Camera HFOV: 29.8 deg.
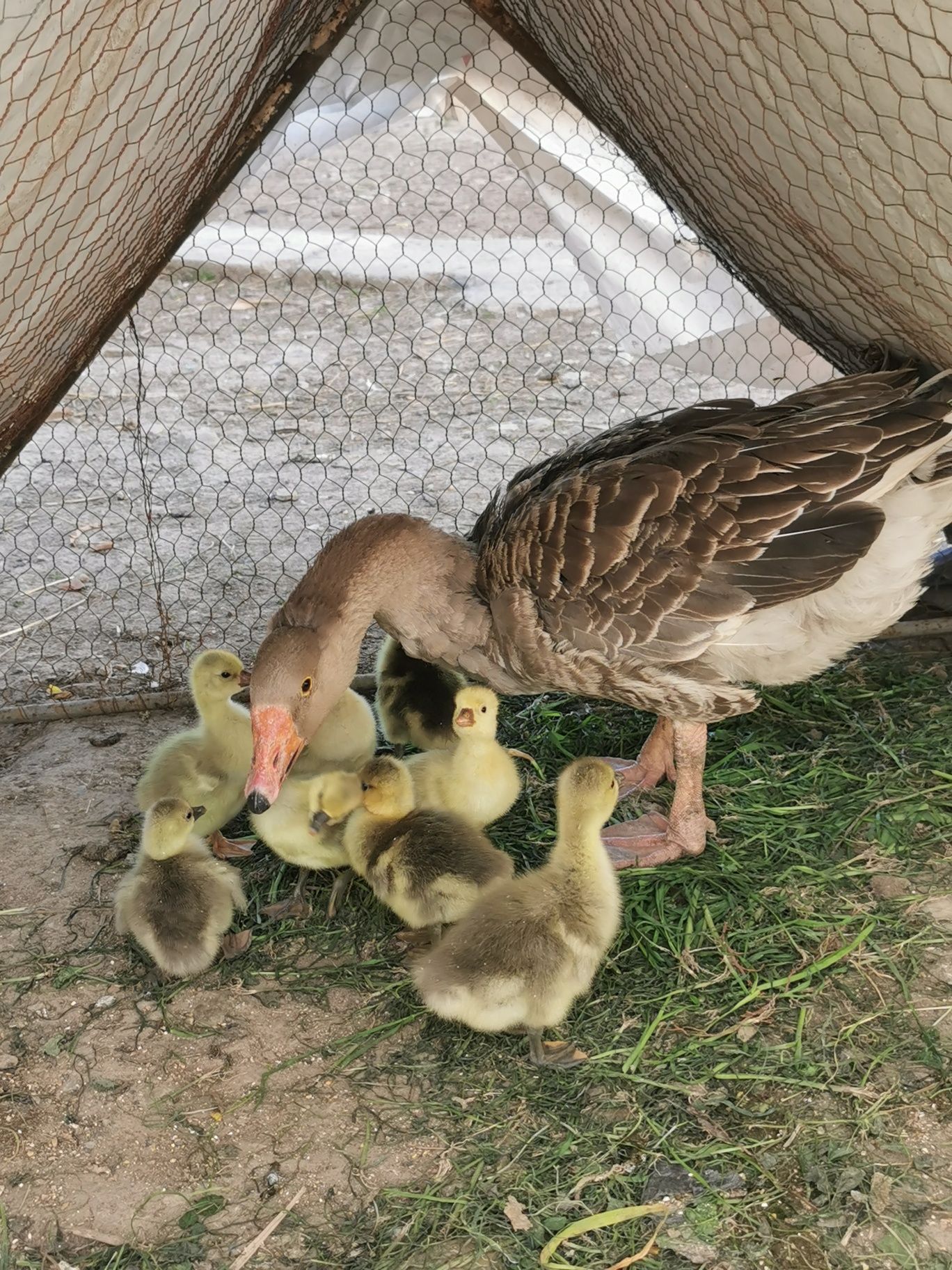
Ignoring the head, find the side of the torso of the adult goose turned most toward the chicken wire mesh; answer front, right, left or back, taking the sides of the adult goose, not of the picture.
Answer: right

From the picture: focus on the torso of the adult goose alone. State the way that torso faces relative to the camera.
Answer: to the viewer's left

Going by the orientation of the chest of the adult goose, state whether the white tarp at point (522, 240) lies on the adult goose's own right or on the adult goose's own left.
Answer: on the adult goose's own right
